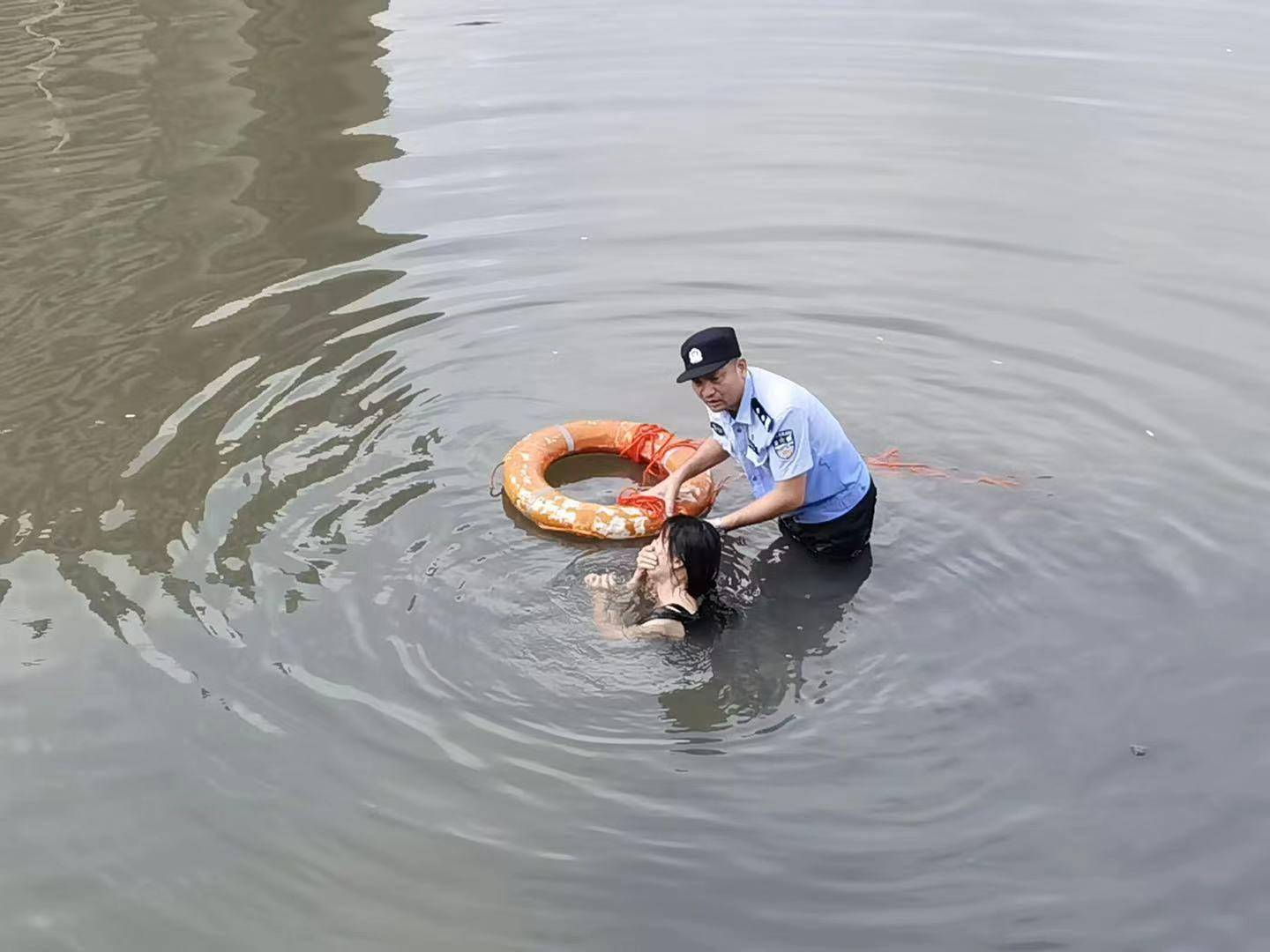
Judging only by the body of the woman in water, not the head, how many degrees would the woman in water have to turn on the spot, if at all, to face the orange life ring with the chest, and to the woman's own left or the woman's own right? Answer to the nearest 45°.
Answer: approximately 90° to the woman's own right

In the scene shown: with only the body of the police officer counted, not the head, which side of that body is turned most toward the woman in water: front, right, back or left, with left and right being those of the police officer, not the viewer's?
front

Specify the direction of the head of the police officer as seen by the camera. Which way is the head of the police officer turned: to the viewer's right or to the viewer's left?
to the viewer's left

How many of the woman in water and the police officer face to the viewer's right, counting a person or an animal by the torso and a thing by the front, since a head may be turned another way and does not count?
0

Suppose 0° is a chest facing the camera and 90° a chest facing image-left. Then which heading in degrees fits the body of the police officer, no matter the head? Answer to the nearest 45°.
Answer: approximately 45°

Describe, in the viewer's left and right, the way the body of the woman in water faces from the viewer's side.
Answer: facing to the left of the viewer
